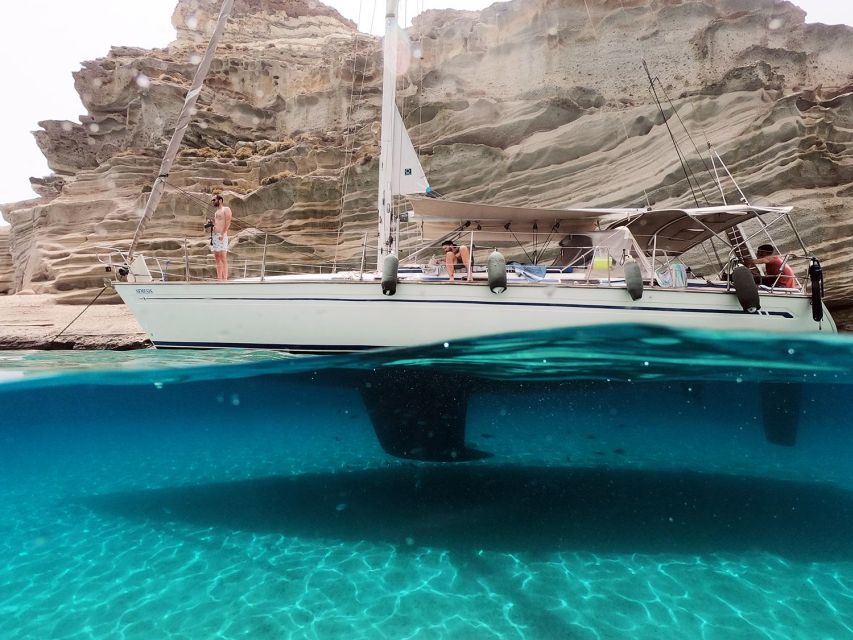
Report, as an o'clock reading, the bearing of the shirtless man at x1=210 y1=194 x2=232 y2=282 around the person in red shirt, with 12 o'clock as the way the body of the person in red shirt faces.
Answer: The shirtless man is roughly at 11 o'clock from the person in red shirt.

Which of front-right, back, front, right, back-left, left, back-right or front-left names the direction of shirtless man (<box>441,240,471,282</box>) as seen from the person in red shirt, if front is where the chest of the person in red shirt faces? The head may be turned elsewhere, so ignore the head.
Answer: front-left

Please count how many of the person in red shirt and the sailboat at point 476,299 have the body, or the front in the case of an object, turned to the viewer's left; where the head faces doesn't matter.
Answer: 2

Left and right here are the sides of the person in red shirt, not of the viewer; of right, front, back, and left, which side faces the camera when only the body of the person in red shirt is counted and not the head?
left

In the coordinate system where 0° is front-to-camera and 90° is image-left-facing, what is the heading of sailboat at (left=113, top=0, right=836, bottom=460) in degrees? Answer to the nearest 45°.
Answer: approximately 90°
